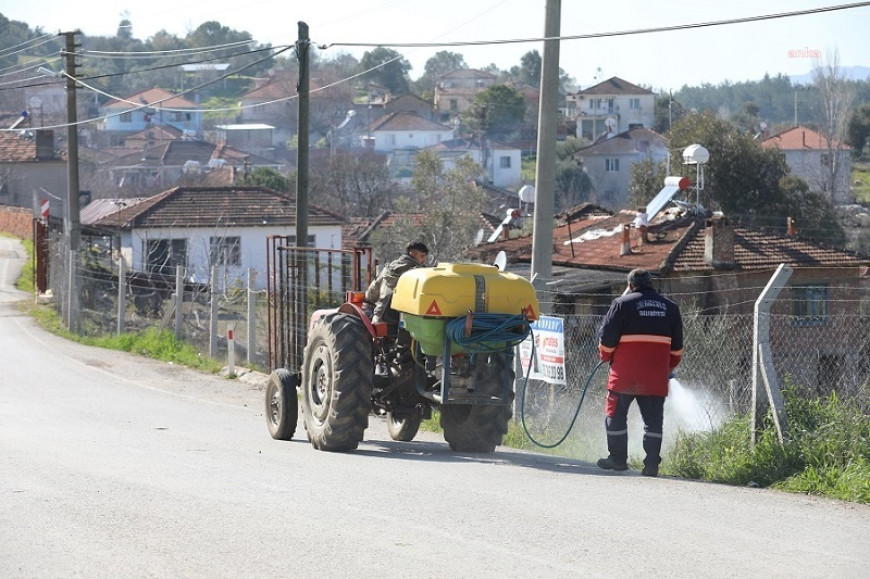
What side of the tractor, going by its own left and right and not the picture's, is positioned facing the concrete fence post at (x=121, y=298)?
front

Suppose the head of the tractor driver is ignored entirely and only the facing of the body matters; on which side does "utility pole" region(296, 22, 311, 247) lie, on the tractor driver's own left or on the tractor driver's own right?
on the tractor driver's own left

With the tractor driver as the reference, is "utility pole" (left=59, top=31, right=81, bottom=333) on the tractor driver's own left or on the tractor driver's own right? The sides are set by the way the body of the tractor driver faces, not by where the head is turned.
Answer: on the tractor driver's own left

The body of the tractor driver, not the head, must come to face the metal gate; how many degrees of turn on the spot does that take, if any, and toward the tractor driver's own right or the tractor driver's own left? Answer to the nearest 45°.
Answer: approximately 90° to the tractor driver's own left

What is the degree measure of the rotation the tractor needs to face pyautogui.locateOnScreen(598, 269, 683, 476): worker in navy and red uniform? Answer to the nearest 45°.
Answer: approximately 180°

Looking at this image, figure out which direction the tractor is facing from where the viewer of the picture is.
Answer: facing away from the viewer and to the left of the viewer

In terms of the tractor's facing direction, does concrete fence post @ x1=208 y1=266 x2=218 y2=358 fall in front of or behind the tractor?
in front

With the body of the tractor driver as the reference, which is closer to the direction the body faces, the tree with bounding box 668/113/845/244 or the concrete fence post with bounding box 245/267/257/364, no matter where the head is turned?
the tree

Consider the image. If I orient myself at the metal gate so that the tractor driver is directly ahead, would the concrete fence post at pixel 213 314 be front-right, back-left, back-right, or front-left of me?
back-right
